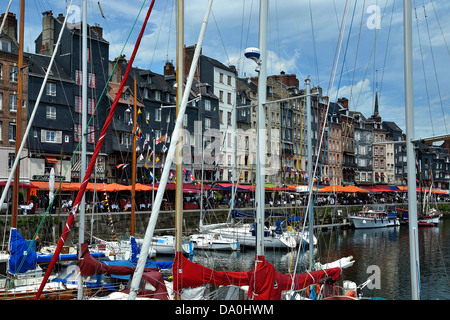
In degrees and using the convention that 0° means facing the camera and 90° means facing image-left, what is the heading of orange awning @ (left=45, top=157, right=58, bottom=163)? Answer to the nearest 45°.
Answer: approximately 315°
